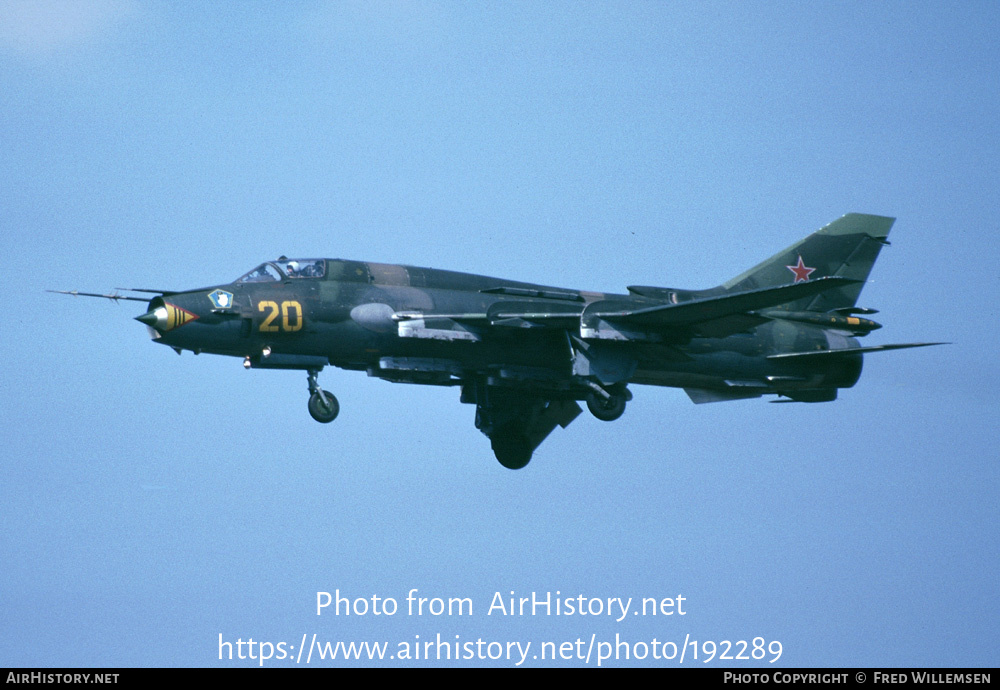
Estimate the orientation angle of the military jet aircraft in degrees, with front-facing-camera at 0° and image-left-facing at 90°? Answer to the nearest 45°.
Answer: approximately 90°
